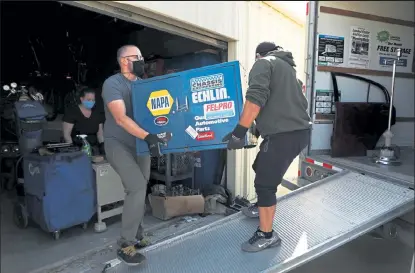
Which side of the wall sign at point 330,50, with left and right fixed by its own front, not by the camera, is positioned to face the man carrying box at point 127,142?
right

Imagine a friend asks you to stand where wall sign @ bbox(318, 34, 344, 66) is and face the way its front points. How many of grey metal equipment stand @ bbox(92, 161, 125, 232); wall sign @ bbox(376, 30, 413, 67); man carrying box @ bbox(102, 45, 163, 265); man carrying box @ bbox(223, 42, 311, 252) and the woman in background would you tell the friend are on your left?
1

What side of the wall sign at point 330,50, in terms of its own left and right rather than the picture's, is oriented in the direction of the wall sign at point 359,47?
left

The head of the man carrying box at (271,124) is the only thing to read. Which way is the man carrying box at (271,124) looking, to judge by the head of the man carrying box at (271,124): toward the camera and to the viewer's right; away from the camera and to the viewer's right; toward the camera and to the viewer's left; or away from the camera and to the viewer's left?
away from the camera and to the viewer's left

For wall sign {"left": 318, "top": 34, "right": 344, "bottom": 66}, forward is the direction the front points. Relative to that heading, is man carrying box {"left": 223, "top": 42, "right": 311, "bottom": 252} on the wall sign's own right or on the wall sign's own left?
on the wall sign's own right

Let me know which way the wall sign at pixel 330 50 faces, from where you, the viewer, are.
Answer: facing the viewer and to the right of the viewer

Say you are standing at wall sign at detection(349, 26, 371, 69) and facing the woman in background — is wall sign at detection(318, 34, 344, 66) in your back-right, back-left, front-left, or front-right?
front-left

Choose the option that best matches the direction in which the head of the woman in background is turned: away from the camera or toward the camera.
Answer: toward the camera

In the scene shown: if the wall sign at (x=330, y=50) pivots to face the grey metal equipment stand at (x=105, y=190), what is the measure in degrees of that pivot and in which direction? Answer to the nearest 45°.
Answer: approximately 90° to its right

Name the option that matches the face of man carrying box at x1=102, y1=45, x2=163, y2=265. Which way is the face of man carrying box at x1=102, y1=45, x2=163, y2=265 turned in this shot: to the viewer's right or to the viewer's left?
to the viewer's right

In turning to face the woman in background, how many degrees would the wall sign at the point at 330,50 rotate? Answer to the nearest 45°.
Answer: approximately 135° to its right
